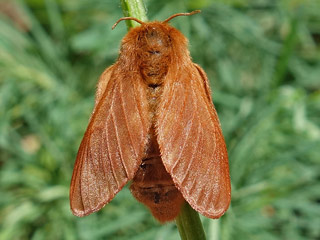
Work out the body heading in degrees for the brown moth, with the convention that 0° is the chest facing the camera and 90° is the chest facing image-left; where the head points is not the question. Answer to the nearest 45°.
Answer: approximately 180°
